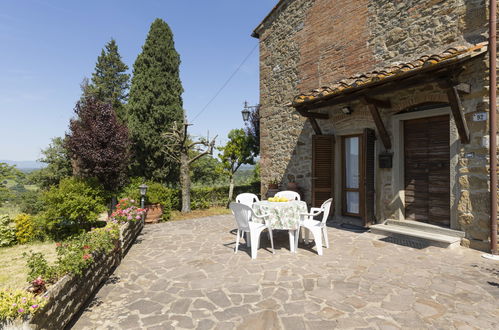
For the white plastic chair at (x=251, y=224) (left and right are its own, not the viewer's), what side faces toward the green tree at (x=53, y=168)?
left

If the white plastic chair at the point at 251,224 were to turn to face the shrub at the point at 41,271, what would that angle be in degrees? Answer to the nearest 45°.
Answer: approximately 180°

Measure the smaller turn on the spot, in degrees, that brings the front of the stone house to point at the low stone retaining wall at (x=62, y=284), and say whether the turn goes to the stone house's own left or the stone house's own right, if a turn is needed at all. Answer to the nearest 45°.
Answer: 0° — it already faces it

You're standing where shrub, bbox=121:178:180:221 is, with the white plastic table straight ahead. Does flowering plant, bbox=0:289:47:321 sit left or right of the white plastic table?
right

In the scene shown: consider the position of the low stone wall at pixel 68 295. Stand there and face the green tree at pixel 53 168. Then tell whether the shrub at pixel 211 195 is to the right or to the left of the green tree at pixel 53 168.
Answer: right

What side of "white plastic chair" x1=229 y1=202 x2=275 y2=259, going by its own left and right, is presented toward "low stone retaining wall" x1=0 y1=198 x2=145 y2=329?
back

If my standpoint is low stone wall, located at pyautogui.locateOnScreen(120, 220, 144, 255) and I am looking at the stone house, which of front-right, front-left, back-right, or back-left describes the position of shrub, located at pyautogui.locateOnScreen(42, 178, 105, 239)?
back-left

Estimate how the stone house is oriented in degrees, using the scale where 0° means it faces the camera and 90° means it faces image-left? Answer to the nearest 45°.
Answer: approximately 45°

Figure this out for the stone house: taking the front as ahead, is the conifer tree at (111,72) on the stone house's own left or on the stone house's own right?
on the stone house's own right

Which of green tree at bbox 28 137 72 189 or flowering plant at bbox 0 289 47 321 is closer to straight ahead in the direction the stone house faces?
the flowering plant

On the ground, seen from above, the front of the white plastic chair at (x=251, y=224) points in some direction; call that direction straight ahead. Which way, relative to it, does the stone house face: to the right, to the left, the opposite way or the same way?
the opposite way

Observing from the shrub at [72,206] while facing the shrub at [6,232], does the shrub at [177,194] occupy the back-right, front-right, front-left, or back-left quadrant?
back-right

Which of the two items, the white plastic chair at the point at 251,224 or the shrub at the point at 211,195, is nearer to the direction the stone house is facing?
the white plastic chair

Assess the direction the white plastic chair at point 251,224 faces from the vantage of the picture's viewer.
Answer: facing away from the viewer and to the right of the viewer

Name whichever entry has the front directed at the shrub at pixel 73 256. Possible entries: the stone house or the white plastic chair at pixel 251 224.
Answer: the stone house

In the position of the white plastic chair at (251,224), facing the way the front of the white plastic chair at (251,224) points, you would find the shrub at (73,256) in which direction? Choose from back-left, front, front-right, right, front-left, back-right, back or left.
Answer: back

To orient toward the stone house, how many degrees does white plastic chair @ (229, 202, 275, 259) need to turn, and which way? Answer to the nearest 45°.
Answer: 0° — it already faces it
